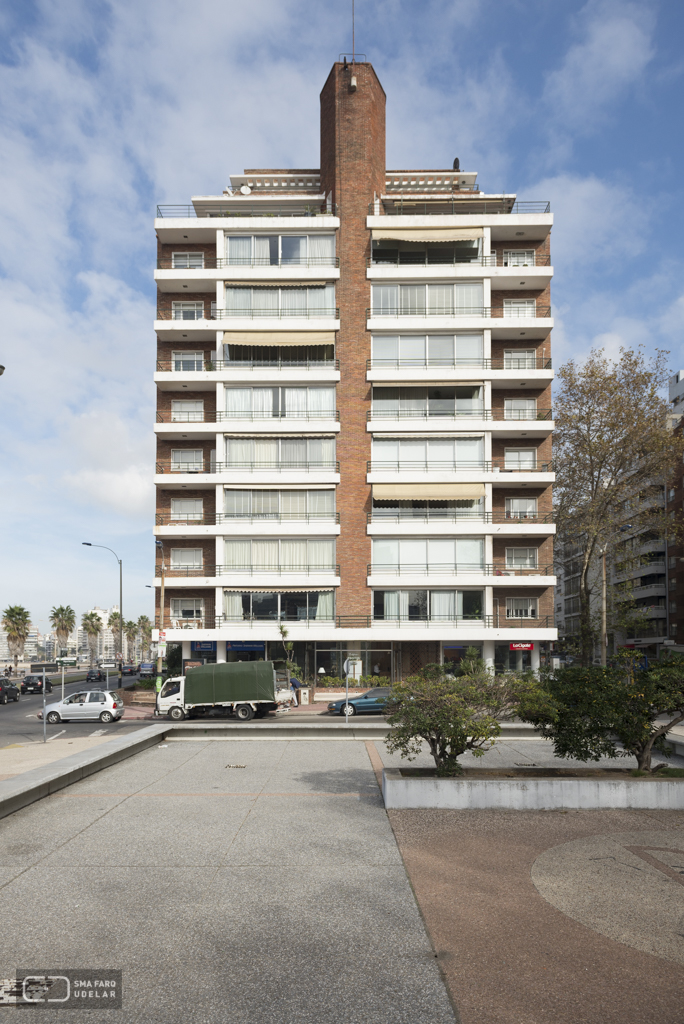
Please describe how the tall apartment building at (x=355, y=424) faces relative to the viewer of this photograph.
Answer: facing the viewer

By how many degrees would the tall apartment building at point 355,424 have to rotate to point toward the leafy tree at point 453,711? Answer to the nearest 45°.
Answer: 0° — it already faces it

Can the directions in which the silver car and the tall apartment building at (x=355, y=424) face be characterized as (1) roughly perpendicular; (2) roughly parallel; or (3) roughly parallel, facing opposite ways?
roughly perpendicular

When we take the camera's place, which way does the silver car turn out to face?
facing to the left of the viewer

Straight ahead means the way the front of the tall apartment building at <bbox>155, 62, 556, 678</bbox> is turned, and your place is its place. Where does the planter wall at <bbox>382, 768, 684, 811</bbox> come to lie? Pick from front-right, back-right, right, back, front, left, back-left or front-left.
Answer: front

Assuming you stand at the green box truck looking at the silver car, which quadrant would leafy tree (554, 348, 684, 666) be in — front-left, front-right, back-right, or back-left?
back-right

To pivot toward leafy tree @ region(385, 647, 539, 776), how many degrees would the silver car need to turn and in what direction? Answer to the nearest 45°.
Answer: approximately 90° to its left

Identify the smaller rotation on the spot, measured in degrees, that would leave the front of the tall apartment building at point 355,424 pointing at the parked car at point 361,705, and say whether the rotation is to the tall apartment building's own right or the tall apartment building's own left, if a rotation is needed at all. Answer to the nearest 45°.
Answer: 0° — it already faces it

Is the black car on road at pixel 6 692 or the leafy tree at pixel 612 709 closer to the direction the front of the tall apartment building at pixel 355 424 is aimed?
the leafy tree

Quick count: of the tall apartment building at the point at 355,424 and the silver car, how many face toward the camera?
1
